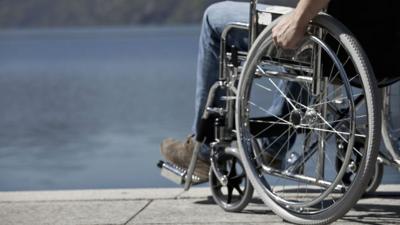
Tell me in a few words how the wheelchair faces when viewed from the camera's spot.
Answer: facing away from the viewer and to the left of the viewer
